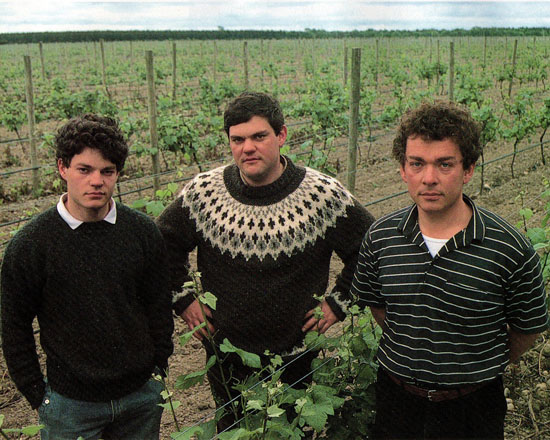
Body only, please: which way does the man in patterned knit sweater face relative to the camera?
toward the camera

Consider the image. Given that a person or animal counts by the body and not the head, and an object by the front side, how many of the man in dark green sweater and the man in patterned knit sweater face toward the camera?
2

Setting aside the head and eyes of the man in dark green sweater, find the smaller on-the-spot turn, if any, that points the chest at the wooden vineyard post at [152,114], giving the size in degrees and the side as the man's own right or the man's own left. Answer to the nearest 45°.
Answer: approximately 180°

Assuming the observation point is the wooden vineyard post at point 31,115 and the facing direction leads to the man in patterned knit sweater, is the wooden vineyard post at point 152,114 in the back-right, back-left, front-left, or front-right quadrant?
front-left

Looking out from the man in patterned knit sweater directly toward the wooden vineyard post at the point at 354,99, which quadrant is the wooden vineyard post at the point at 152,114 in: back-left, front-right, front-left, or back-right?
front-left

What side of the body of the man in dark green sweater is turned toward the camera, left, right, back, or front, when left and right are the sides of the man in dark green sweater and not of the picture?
front

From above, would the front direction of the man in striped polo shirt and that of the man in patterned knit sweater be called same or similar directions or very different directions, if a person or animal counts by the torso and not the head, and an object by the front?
same or similar directions

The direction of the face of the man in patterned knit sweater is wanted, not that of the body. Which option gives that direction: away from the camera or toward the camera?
toward the camera

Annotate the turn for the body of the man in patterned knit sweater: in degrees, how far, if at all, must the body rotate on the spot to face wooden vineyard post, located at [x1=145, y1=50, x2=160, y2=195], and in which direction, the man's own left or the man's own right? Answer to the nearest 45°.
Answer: approximately 180°

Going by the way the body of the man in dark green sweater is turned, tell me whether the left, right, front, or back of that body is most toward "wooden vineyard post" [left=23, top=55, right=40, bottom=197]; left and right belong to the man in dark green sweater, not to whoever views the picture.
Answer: back

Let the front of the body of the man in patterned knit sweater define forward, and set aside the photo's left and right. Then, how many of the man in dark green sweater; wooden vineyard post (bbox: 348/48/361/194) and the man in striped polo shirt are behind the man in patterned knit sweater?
1

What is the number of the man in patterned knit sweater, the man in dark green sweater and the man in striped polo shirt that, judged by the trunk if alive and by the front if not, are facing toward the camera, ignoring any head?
3

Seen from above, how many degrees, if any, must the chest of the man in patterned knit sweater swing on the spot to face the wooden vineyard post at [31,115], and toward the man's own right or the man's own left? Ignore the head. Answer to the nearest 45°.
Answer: approximately 135° to the man's own right

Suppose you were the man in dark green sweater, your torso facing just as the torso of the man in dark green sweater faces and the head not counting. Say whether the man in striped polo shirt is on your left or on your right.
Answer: on your left

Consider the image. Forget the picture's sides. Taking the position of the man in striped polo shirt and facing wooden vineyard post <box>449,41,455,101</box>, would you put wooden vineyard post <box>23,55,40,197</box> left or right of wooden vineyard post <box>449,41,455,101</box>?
left
